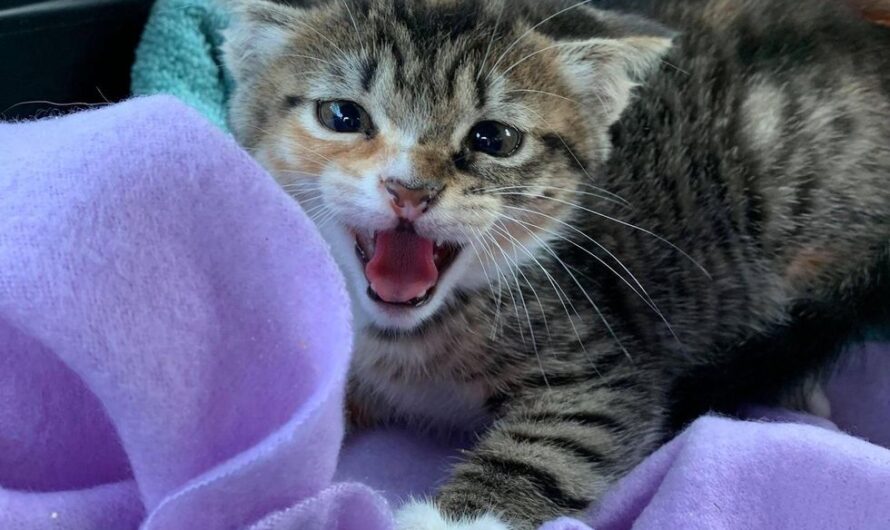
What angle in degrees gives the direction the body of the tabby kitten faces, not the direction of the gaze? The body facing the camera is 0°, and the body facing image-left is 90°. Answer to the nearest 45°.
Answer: approximately 45°

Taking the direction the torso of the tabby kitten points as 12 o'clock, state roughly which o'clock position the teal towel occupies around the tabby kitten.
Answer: The teal towel is roughly at 2 o'clock from the tabby kitten.
